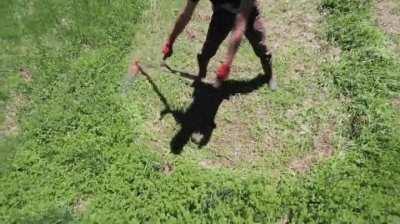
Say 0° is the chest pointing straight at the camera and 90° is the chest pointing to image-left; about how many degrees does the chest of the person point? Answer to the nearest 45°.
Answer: approximately 45°
